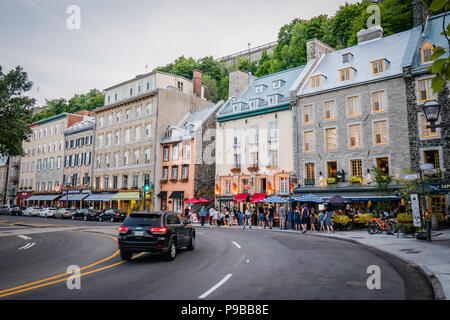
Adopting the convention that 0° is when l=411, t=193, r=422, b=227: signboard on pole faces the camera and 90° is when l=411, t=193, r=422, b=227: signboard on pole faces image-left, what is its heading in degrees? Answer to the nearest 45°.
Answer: approximately 0°

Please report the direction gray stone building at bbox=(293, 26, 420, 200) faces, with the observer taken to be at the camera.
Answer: facing the viewer and to the left of the viewer

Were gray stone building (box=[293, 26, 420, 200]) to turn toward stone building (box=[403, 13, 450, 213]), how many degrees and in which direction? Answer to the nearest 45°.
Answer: approximately 90° to its left

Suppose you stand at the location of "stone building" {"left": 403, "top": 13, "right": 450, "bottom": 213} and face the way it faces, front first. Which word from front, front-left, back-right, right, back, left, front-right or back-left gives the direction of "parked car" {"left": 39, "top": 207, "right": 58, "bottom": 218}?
front-right

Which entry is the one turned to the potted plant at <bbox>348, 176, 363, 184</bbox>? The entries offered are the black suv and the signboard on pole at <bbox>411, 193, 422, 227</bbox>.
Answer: the black suv

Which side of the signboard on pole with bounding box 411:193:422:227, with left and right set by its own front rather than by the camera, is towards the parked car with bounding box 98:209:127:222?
right

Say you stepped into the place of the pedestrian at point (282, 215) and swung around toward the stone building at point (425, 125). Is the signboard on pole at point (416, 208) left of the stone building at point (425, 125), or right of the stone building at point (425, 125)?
right

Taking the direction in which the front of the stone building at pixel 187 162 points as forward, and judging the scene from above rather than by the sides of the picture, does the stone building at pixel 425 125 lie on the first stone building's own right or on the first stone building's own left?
on the first stone building's own left

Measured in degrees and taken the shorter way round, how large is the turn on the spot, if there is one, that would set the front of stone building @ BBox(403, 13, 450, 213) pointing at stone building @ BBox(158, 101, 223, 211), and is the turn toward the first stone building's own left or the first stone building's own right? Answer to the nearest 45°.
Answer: approximately 45° to the first stone building's own right

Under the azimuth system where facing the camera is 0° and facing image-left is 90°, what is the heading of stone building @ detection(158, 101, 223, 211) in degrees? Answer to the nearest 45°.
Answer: approximately 45°
